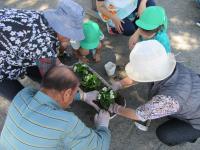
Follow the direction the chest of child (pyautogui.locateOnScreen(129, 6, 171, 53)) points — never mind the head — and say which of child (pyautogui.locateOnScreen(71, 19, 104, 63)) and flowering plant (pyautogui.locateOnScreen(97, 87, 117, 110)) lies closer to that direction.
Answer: the flowering plant

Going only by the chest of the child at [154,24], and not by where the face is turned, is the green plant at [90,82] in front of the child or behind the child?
in front

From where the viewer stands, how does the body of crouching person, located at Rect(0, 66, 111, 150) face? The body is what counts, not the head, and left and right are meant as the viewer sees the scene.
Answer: facing away from the viewer and to the right of the viewer

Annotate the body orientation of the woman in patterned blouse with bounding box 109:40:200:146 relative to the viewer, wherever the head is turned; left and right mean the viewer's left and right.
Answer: facing to the left of the viewer

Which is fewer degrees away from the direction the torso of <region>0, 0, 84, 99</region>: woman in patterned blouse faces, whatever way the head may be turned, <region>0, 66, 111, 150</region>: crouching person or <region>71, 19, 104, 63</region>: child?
the child

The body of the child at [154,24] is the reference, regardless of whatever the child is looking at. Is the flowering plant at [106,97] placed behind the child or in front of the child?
in front

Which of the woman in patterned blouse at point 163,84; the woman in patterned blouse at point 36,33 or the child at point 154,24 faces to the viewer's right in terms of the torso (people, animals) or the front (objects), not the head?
the woman in patterned blouse at point 36,33

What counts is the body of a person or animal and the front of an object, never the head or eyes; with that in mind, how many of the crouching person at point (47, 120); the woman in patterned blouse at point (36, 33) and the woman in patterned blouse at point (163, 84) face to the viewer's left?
1

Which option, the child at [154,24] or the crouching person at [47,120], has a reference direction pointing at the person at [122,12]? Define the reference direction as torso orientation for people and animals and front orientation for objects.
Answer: the crouching person

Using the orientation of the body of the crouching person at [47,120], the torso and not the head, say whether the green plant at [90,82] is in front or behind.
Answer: in front

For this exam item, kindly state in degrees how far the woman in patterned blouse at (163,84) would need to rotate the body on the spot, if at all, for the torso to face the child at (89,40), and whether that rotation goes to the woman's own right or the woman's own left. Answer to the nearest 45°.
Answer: approximately 45° to the woman's own right

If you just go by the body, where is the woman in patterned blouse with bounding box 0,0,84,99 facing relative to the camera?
to the viewer's right

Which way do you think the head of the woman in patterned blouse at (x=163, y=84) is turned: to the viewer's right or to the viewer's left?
to the viewer's left

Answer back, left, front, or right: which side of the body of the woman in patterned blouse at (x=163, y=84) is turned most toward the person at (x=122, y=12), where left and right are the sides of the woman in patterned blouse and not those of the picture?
right
